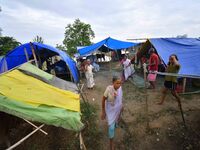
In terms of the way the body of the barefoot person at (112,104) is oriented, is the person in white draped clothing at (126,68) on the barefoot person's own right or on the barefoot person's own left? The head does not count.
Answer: on the barefoot person's own left

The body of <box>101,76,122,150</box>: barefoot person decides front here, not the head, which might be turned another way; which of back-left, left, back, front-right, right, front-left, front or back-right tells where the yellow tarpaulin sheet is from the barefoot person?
back-right

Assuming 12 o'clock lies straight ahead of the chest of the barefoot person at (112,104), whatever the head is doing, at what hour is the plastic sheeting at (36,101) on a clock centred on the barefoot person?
The plastic sheeting is roughly at 4 o'clock from the barefoot person.

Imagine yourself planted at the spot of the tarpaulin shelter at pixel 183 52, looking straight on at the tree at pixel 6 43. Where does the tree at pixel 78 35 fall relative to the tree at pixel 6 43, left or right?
right

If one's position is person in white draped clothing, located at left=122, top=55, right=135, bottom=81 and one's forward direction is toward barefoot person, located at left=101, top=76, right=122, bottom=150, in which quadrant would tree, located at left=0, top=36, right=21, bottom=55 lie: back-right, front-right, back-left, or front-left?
back-right

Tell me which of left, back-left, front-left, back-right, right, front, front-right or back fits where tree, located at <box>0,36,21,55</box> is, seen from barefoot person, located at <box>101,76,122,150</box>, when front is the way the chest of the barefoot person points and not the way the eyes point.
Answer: back

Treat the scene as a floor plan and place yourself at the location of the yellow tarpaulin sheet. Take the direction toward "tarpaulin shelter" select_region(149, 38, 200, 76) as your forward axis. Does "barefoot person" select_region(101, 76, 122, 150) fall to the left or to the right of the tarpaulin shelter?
right

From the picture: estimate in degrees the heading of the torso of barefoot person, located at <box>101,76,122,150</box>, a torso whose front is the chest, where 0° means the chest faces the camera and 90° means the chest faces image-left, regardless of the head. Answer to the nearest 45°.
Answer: approximately 315°
